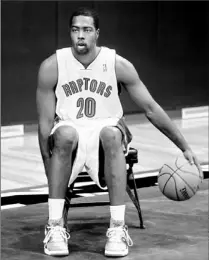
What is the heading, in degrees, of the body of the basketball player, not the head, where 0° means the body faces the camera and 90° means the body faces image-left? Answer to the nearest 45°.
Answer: approximately 0°
